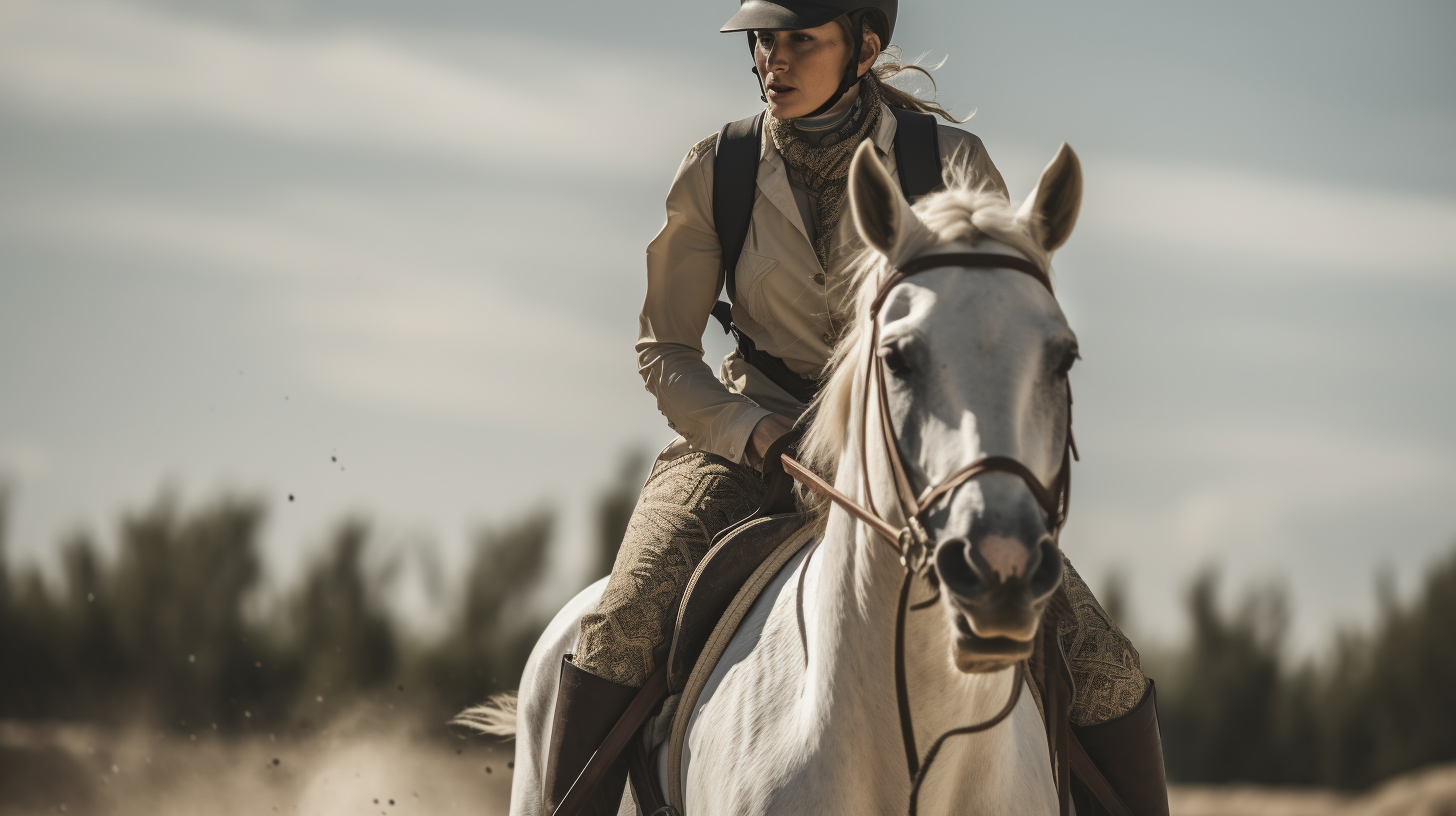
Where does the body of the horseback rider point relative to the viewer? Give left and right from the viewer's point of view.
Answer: facing the viewer

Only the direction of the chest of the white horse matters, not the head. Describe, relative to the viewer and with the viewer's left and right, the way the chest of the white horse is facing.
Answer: facing the viewer and to the right of the viewer
